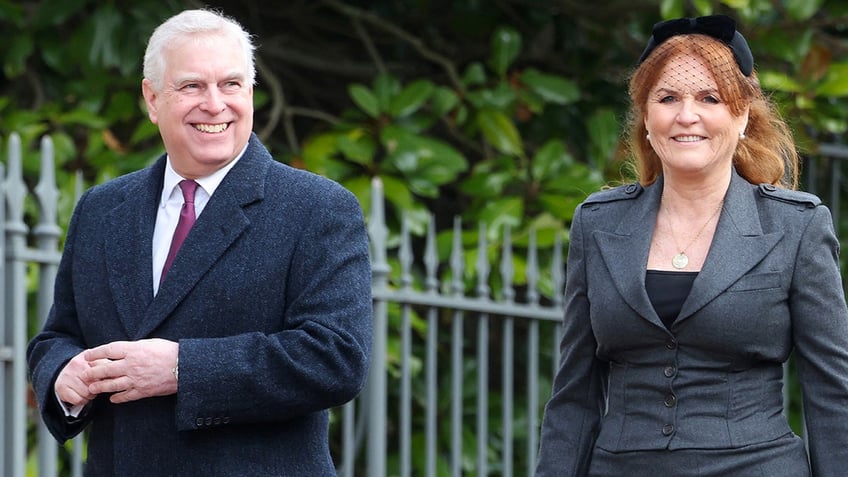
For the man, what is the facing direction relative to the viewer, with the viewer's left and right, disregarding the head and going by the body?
facing the viewer and to the left of the viewer

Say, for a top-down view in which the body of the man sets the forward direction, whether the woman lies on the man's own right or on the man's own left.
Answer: on the man's own left

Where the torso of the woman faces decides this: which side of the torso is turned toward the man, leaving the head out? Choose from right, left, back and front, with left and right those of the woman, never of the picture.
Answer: right

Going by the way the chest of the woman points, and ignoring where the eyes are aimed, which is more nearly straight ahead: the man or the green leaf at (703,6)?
the man

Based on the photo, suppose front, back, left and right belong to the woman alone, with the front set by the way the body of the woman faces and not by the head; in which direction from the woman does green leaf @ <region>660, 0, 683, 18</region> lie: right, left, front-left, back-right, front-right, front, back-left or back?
back

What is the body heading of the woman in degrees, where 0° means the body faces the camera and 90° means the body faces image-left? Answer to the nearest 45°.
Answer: approximately 0°

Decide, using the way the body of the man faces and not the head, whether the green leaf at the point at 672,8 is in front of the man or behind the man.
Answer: behind

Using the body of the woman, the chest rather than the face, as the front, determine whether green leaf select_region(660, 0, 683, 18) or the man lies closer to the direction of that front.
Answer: the man

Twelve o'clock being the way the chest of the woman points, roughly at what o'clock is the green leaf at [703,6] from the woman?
The green leaf is roughly at 6 o'clock from the woman.

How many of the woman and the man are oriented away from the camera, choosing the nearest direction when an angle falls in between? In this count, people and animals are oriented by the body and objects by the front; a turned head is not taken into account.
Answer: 0
